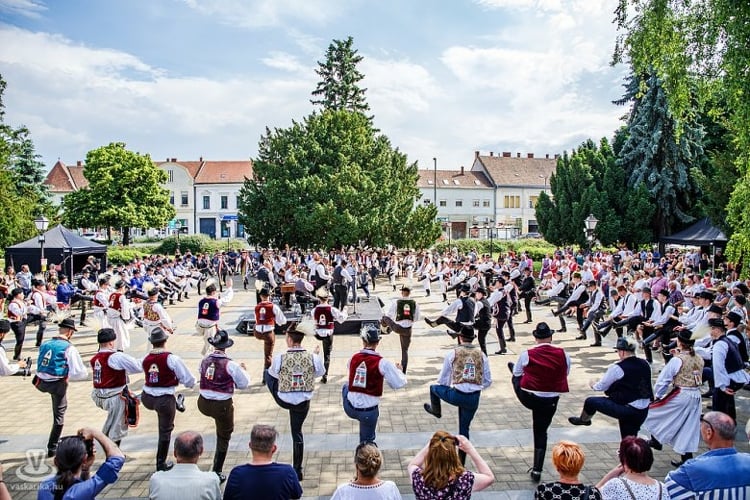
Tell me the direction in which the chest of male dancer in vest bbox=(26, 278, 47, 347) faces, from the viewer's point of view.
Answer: to the viewer's right

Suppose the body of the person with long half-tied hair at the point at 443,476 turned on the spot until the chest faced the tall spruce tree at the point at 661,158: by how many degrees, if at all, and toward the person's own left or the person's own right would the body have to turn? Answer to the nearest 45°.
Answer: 0° — they already face it

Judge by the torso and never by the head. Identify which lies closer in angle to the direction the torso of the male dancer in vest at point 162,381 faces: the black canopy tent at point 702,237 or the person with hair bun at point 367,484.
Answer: the black canopy tent

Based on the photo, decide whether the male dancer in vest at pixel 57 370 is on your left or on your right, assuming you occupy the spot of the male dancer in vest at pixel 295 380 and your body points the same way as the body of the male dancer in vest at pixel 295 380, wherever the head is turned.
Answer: on your left

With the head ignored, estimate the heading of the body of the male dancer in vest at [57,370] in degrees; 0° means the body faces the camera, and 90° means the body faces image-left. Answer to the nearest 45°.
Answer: approximately 225°

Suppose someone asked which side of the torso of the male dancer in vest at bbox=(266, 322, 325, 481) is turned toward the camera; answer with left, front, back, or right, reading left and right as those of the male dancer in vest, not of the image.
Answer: back

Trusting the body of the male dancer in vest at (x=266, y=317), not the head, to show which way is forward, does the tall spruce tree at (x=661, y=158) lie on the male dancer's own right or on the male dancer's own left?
on the male dancer's own right

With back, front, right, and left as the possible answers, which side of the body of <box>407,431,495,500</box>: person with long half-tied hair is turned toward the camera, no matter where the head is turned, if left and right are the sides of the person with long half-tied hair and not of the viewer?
back

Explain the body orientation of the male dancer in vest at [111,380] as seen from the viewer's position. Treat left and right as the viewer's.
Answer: facing away from the viewer and to the right of the viewer

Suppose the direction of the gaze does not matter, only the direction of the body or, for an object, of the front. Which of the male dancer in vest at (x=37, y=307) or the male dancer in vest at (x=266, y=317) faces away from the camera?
the male dancer in vest at (x=266, y=317)

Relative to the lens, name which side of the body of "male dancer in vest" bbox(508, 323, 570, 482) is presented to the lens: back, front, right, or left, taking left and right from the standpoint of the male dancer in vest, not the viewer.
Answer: back

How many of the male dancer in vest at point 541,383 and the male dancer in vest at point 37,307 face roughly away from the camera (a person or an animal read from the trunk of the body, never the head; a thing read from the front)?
1

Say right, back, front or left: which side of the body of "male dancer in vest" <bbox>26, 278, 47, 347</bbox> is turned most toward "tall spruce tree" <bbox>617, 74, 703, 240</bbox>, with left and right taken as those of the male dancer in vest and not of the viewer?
front

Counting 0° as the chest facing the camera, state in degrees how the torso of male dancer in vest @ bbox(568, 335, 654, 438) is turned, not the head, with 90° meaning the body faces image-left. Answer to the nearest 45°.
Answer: approximately 135°

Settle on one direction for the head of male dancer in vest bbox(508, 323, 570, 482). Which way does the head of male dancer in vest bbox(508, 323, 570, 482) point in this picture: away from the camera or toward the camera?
away from the camera

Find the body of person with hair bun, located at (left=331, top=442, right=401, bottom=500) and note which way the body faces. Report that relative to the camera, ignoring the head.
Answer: away from the camera

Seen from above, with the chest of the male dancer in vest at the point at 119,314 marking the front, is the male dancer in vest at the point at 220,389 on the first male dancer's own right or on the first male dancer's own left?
on the first male dancer's own right
